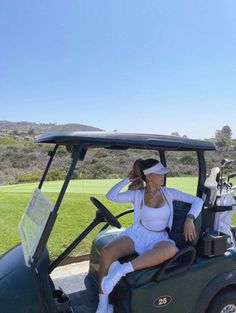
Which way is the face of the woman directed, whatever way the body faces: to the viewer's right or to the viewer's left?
to the viewer's right

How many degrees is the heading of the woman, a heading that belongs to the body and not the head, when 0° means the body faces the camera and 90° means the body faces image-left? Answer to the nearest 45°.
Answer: approximately 0°
